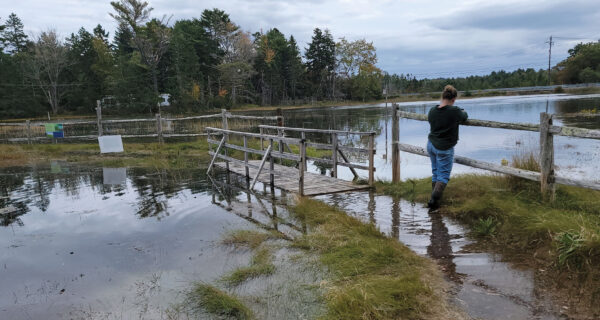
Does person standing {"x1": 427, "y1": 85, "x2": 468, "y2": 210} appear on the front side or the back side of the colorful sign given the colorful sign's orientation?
on the front side

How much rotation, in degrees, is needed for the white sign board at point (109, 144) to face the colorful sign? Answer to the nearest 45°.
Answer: approximately 135° to its right

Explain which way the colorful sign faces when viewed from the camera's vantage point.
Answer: facing the viewer

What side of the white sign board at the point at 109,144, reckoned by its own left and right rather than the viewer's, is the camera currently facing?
front

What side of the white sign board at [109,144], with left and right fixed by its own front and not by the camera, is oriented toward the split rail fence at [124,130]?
back

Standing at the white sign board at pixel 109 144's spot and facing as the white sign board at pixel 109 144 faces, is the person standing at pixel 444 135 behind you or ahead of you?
ahead

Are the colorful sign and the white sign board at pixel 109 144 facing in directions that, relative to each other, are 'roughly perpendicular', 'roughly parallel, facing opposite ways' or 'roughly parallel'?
roughly parallel

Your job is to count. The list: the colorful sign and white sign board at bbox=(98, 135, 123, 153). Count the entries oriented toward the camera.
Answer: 2
